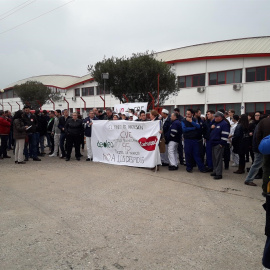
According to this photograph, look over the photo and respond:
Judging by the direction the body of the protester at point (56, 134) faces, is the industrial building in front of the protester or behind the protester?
behind

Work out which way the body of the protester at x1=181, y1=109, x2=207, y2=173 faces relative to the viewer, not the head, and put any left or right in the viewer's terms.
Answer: facing the viewer

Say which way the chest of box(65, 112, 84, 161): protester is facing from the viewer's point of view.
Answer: toward the camera

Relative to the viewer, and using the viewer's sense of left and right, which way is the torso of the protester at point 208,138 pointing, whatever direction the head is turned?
facing the viewer and to the left of the viewer

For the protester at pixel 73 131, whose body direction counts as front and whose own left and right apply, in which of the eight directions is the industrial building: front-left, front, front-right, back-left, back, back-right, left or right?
back-left

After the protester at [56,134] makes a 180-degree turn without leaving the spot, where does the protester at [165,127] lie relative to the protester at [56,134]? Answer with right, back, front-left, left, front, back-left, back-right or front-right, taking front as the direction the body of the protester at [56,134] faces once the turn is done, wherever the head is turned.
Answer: front-right

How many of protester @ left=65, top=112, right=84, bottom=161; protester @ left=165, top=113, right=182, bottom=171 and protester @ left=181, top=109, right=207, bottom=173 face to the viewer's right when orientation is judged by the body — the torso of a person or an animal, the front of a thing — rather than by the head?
0

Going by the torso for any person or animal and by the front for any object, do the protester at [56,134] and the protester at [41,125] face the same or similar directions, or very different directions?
same or similar directions

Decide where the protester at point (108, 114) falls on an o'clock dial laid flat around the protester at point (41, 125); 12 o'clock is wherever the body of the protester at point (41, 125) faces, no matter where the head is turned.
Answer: the protester at point (108, 114) is roughly at 7 o'clock from the protester at point (41, 125).

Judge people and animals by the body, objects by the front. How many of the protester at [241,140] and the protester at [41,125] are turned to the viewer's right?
0

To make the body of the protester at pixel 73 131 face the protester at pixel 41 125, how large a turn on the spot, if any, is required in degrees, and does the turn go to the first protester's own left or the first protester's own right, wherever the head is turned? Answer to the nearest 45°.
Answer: approximately 135° to the first protester's own right

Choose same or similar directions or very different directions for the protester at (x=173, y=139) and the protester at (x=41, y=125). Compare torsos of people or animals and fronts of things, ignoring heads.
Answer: same or similar directions
